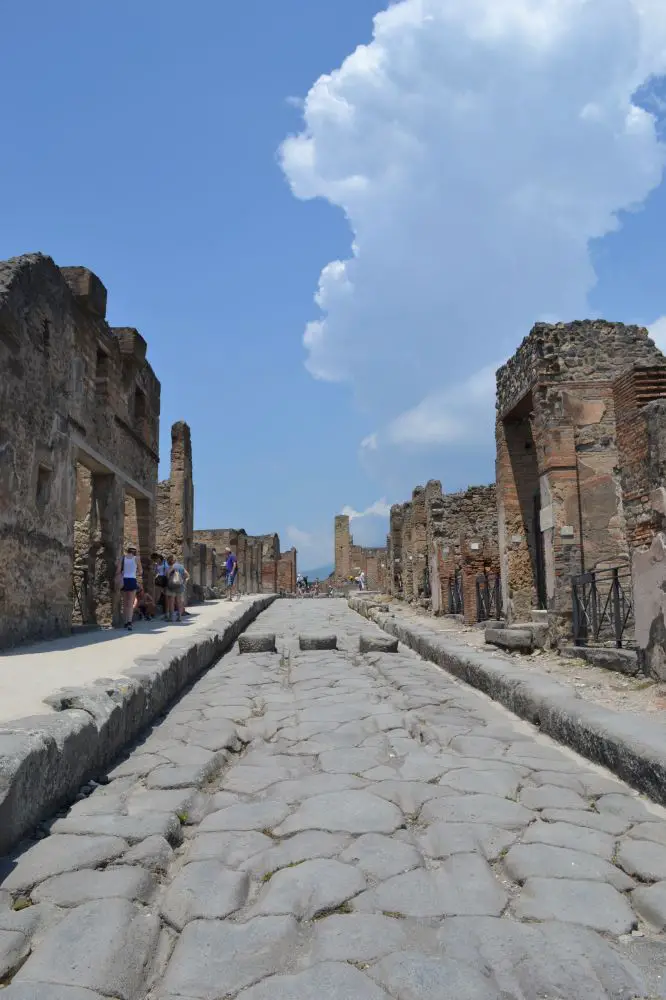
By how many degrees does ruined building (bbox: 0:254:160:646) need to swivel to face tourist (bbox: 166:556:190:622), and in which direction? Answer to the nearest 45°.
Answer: approximately 45° to its left

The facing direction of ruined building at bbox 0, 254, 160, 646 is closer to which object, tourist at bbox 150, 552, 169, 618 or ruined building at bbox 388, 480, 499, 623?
the ruined building

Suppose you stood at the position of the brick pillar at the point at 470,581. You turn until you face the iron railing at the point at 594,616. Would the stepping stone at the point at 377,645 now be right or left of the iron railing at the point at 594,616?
right

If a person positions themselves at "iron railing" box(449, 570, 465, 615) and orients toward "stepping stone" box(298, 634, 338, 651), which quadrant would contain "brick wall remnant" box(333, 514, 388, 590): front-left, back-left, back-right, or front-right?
back-right

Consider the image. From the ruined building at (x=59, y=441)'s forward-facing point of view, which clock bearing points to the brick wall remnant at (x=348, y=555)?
The brick wall remnant is roughly at 10 o'clock from the ruined building.

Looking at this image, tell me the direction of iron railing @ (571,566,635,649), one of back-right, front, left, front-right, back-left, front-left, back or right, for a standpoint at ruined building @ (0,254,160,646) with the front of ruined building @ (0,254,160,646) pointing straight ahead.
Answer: front-right

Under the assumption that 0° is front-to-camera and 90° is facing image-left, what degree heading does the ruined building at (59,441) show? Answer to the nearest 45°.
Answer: approximately 270°

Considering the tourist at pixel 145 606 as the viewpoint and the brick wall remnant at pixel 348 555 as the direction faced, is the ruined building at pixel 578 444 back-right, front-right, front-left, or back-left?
back-right

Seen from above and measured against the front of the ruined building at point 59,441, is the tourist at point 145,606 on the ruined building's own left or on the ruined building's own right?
on the ruined building's own left
